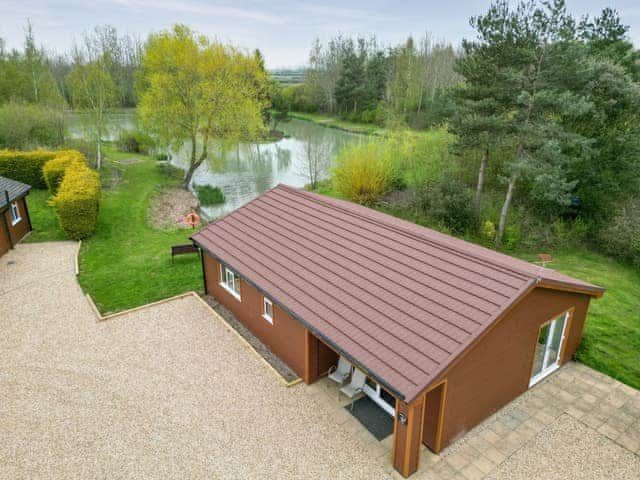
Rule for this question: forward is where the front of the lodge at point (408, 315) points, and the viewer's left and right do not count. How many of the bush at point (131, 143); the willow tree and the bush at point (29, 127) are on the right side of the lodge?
3

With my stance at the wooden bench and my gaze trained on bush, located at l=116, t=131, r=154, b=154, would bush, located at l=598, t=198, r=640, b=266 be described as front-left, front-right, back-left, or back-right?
back-right

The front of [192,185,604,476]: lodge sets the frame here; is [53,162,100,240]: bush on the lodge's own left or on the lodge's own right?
on the lodge's own right

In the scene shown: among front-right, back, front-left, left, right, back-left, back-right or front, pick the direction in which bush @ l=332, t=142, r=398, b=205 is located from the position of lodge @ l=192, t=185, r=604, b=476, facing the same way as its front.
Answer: back-right

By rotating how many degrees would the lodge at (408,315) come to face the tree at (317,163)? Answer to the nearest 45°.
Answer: approximately 135° to its right

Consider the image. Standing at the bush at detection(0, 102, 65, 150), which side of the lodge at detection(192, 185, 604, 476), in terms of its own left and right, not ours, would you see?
right

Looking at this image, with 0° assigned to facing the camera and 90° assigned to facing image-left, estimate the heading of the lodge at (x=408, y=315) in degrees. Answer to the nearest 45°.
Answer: approximately 45°

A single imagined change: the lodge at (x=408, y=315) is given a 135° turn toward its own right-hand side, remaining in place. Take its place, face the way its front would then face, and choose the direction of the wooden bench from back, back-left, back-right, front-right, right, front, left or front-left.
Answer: front-left
